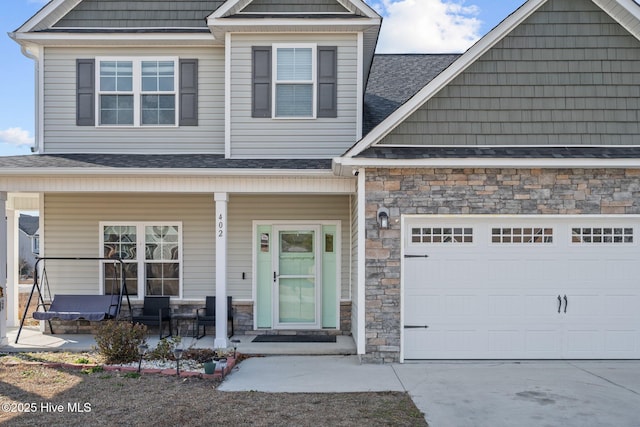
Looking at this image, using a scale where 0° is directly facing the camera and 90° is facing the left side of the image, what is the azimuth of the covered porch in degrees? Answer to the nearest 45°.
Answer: approximately 0°

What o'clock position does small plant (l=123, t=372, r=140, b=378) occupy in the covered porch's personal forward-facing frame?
The small plant is roughly at 1 o'clock from the covered porch.

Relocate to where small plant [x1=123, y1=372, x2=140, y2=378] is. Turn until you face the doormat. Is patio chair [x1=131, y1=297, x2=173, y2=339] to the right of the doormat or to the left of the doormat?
left

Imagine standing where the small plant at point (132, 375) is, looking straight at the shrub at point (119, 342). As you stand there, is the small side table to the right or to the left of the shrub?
right

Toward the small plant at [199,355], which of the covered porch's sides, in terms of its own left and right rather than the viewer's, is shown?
front

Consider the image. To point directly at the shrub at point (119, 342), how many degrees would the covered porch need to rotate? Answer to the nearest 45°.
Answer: approximately 45° to its right
